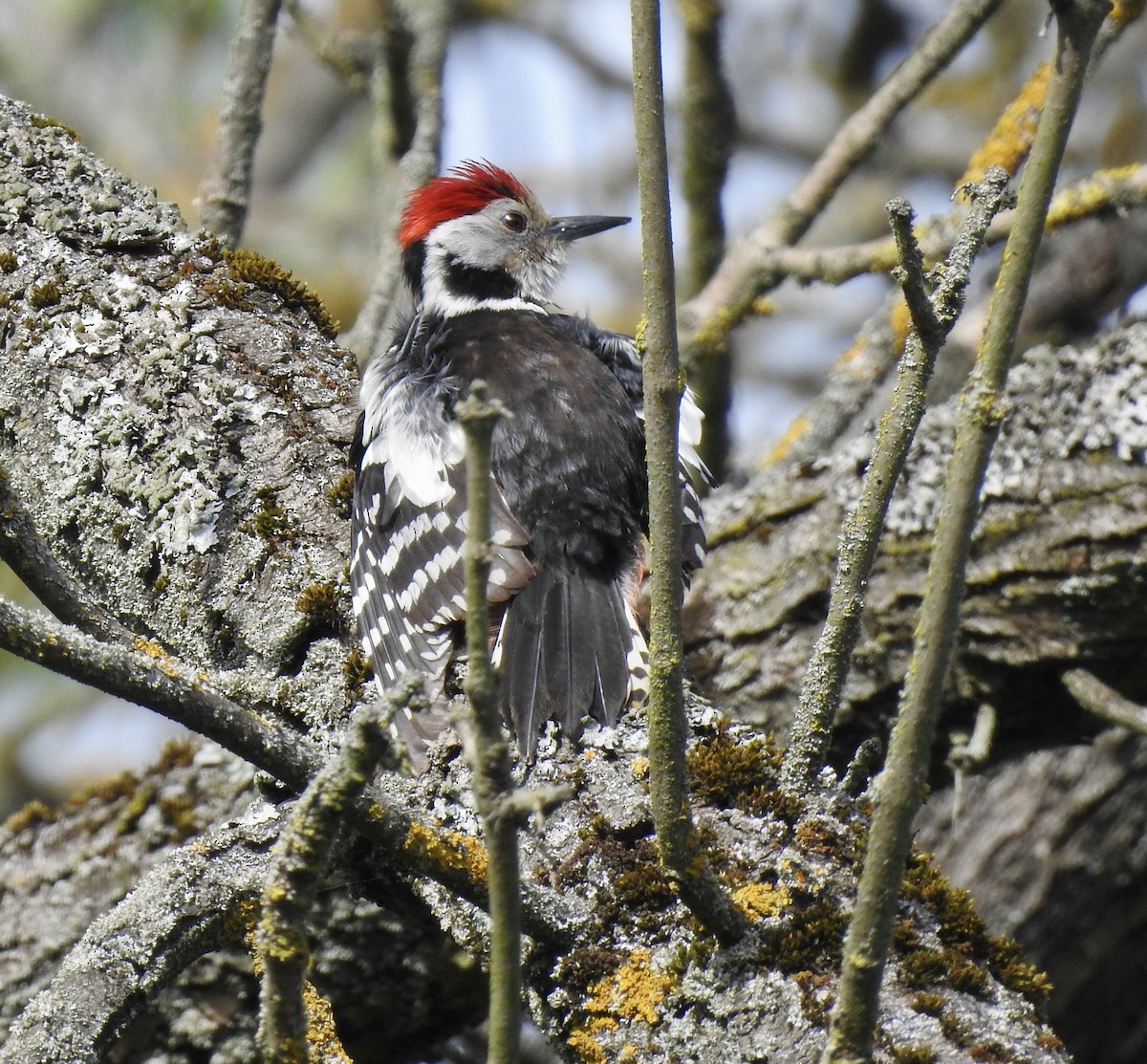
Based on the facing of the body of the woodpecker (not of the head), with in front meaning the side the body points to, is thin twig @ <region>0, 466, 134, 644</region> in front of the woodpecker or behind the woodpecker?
behind

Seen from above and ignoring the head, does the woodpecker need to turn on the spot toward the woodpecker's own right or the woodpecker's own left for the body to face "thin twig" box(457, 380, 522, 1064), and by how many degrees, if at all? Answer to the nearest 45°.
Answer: approximately 180°

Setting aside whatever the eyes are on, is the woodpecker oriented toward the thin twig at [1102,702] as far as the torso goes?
no

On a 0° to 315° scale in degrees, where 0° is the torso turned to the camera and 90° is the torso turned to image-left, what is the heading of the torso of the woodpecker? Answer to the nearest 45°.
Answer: approximately 180°

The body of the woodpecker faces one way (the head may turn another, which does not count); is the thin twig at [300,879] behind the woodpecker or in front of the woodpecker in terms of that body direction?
behind

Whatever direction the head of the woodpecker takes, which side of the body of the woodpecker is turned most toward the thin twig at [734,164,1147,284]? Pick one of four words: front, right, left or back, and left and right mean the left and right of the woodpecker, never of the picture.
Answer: right
